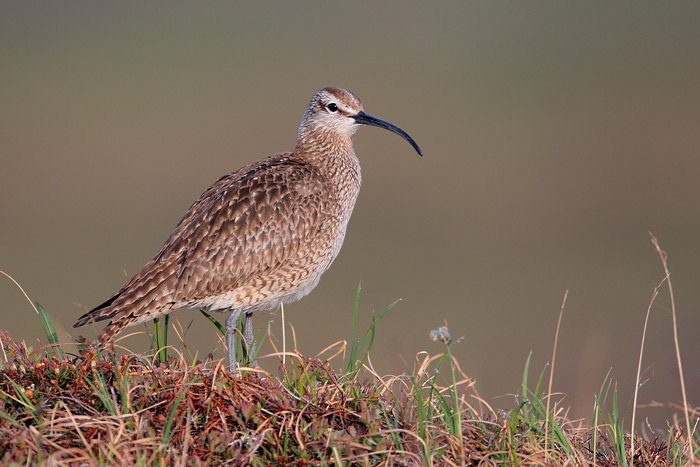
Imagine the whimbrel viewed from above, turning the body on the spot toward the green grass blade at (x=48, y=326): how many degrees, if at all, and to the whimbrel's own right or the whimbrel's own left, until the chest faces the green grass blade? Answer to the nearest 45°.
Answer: approximately 135° to the whimbrel's own right

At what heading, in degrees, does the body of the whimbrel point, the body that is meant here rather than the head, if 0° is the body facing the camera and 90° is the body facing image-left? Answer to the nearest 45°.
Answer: approximately 270°
